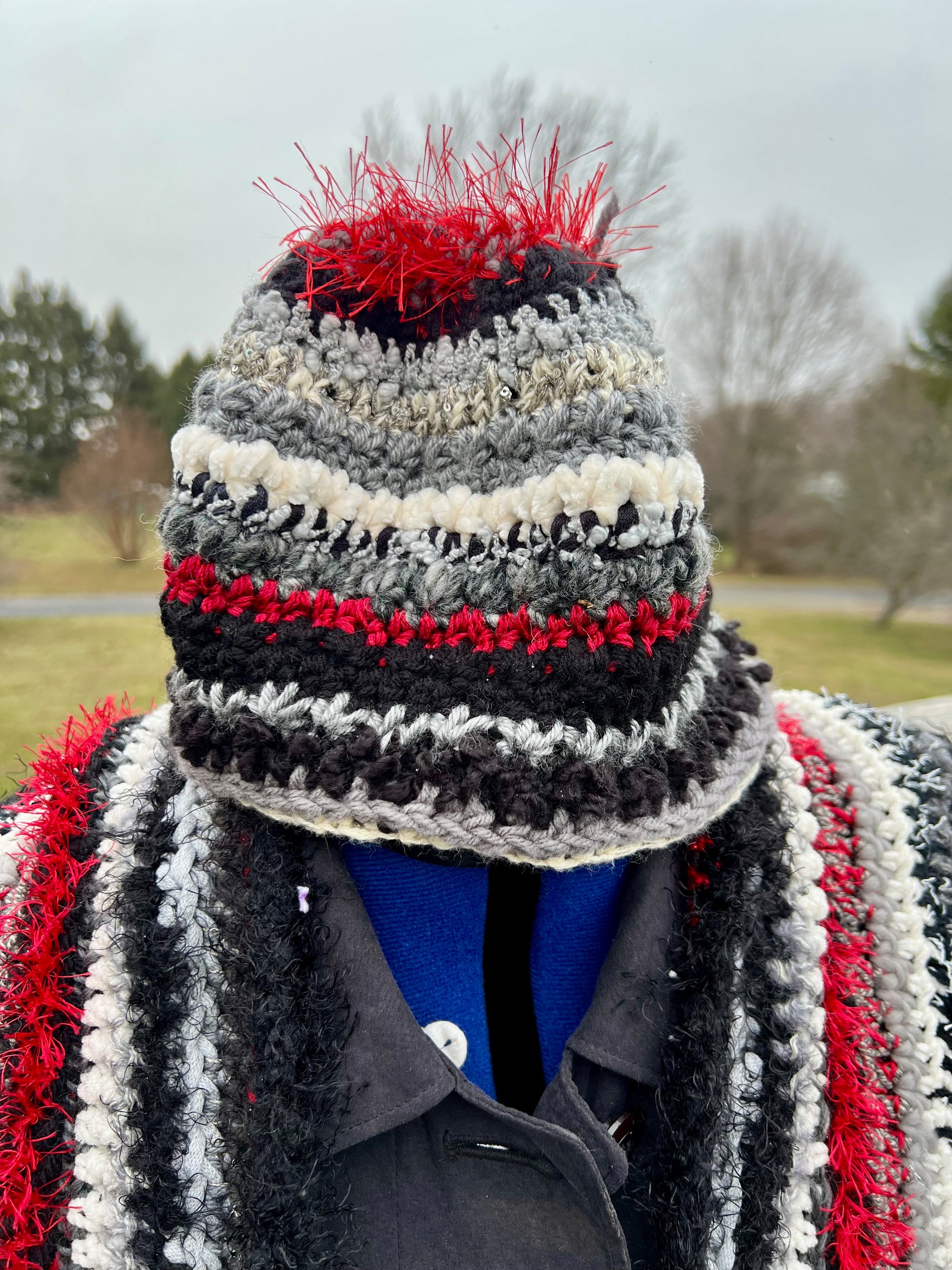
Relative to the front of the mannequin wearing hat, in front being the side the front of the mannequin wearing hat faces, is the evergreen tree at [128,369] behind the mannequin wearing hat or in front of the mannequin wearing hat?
behind

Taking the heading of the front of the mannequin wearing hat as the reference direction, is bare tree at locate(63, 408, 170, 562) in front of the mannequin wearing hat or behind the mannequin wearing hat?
behind

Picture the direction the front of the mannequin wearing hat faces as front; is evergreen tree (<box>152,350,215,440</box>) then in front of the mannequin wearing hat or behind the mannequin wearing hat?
behind

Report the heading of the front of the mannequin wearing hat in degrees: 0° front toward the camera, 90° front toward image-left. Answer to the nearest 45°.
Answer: approximately 0°

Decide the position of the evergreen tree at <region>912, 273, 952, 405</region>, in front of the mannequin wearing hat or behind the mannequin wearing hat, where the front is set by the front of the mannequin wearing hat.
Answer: behind

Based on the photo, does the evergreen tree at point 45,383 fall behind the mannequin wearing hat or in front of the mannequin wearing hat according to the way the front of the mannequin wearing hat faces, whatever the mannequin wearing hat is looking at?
behind

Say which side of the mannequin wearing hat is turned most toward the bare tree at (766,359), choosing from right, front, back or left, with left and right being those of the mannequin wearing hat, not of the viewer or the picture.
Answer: back
